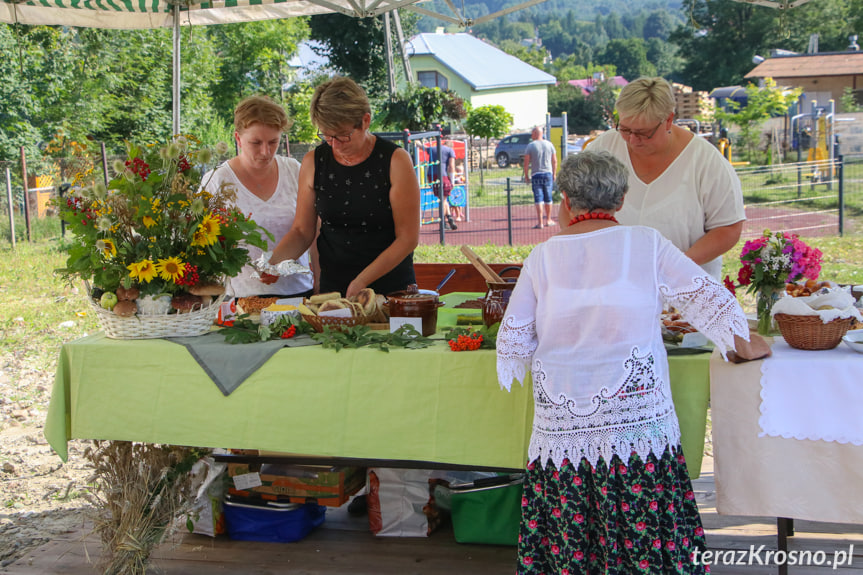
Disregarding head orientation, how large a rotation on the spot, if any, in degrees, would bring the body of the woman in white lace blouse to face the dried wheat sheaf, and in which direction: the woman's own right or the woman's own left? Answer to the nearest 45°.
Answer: approximately 90° to the woman's own left

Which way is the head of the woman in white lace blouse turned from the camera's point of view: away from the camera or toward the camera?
away from the camera

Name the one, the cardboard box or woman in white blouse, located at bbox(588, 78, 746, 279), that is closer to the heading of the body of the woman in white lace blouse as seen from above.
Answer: the woman in white blouse

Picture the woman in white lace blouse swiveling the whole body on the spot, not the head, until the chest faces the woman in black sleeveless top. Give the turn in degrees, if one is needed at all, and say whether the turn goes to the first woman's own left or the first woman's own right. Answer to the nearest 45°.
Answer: approximately 45° to the first woman's own left

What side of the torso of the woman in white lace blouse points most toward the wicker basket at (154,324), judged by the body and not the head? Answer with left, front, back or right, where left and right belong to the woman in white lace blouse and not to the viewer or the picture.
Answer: left

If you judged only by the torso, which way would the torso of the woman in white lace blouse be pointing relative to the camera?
away from the camera
